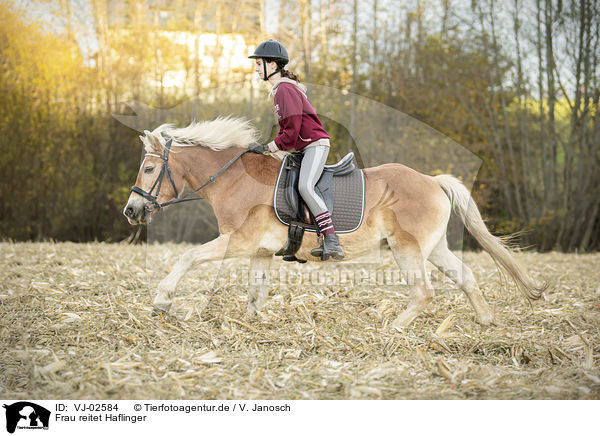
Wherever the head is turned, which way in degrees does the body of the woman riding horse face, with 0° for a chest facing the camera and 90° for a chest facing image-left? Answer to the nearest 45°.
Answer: approximately 90°

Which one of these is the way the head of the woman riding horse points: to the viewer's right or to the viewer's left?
to the viewer's left

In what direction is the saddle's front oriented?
to the viewer's left

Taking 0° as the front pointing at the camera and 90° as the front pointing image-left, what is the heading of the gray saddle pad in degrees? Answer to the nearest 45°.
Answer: approximately 90°

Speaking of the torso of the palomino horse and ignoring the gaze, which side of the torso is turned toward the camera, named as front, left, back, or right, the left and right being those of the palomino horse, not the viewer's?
left
